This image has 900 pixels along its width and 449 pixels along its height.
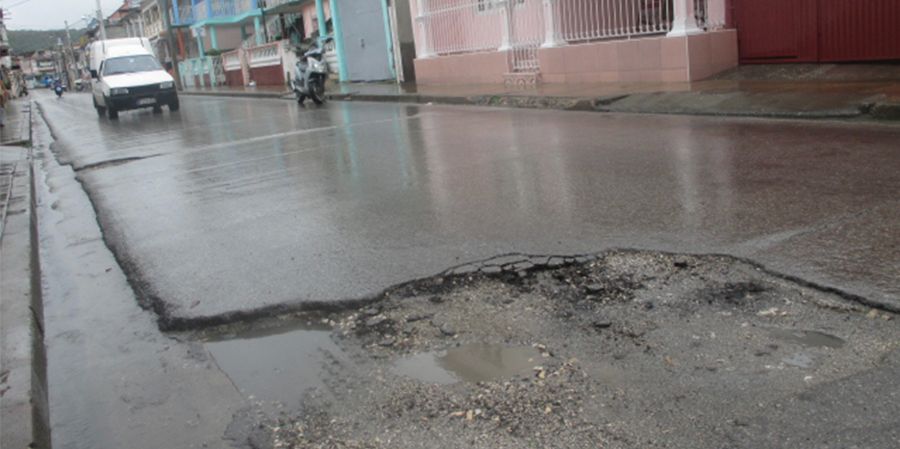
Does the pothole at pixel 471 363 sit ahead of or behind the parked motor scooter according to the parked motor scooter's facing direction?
ahead

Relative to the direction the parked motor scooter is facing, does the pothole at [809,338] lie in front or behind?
in front
